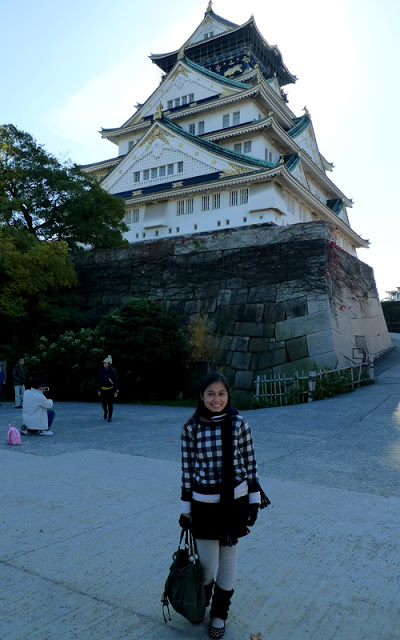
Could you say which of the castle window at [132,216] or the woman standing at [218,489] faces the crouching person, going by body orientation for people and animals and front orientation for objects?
the castle window

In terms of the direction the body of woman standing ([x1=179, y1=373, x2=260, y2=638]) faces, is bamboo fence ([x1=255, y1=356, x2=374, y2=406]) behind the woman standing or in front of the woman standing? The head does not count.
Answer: behind

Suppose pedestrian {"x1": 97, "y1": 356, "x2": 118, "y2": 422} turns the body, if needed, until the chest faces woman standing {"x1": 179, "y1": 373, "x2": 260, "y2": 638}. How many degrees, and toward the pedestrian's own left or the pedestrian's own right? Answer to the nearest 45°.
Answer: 0° — they already face them

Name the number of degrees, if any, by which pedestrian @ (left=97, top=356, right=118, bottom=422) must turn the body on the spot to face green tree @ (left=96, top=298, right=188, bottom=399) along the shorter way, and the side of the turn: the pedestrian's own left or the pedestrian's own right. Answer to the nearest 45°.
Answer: approximately 180°

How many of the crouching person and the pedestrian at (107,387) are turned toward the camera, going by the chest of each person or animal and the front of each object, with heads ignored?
1

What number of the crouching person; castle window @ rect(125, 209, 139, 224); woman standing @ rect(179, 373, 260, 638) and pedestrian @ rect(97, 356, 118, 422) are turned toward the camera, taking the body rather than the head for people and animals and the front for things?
3

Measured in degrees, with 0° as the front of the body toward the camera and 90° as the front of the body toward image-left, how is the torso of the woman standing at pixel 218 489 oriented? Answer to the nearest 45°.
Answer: approximately 0°

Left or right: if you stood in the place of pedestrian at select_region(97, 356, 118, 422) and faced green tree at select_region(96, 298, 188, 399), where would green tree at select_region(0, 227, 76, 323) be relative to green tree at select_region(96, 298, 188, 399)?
left

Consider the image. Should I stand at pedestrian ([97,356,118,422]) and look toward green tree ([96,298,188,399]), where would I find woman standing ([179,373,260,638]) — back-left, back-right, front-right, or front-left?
back-right

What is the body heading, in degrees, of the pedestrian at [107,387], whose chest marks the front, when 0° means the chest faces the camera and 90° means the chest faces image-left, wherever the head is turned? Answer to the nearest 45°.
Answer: approximately 0°

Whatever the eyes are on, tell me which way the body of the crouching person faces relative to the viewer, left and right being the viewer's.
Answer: facing away from the viewer and to the right of the viewer

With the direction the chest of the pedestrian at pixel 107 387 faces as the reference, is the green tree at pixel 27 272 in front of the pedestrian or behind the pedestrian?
behind
